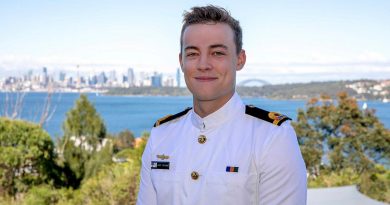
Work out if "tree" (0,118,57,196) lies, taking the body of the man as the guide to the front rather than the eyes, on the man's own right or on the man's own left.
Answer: on the man's own right

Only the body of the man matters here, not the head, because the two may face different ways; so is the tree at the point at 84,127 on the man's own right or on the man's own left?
on the man's own right

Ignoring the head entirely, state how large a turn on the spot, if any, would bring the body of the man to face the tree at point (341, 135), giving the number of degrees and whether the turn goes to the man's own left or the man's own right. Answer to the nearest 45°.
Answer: approximately 135° to the man's own right

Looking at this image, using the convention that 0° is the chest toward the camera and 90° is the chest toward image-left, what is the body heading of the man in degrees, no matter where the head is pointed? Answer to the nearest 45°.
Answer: approximately 45°
